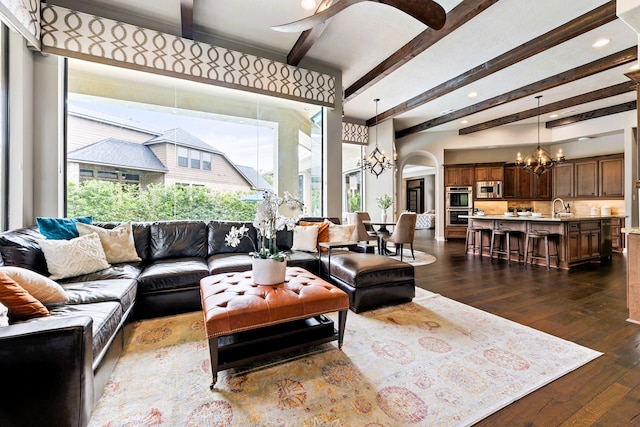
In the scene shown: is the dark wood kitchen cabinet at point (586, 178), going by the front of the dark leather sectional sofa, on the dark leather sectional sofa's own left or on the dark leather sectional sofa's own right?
on the dark leather sectional sofa's own left

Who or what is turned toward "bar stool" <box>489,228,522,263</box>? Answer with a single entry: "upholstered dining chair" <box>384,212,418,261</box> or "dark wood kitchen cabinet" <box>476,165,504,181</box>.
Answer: the dark wood kitchen cabinet

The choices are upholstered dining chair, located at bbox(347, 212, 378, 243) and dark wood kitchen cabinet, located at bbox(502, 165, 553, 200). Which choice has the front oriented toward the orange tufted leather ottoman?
the dark wood kitchen cabinet

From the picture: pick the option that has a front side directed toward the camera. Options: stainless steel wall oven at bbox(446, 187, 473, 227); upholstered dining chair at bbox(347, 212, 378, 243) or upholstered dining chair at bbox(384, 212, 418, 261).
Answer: the stainless steel wall oven

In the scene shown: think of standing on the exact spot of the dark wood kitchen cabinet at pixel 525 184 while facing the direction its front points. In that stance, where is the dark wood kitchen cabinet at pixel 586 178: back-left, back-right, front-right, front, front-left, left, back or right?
left

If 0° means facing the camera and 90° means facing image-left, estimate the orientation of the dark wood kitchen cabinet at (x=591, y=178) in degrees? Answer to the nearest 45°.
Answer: approximately 45°

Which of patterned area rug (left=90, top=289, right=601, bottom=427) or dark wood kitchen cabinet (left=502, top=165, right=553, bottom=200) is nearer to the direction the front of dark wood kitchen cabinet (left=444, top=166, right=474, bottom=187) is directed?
the patterned area rug

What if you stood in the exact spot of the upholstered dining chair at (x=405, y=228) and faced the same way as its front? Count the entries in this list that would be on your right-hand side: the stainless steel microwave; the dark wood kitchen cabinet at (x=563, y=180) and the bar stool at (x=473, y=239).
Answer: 3

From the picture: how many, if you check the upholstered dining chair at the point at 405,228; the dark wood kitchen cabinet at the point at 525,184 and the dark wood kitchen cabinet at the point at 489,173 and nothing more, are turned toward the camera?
2

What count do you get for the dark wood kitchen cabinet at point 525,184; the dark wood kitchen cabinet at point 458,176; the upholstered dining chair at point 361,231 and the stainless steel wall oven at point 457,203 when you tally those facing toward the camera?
3

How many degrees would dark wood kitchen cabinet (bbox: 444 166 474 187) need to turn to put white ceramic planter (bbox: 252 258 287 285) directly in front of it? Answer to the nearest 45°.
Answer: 0° — it already faces it

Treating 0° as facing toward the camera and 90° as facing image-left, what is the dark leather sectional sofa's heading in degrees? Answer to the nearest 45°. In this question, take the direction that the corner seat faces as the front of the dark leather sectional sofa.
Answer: approximately 315°

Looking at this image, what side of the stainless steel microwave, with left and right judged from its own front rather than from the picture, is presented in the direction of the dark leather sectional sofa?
front

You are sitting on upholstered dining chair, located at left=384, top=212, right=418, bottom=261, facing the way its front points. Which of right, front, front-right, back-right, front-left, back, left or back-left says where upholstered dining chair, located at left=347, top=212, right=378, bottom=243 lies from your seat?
front-left
